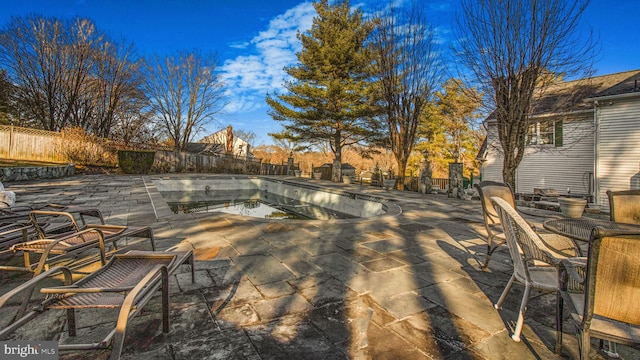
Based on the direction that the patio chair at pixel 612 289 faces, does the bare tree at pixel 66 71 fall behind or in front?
in front

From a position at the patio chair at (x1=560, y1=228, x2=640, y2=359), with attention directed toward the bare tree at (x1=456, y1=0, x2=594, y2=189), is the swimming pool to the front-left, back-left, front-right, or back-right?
front-left

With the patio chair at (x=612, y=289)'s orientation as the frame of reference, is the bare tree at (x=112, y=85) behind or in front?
in front

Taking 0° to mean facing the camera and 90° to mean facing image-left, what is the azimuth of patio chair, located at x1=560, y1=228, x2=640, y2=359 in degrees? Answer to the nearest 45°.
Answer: approximately 135°

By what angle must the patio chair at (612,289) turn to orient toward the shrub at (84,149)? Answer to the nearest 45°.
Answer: approximately 45° to its left

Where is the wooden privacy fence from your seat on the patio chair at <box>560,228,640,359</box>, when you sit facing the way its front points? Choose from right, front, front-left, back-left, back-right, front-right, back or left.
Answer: front-left

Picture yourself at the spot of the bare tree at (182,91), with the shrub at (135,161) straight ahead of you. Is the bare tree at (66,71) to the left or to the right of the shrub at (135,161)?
right

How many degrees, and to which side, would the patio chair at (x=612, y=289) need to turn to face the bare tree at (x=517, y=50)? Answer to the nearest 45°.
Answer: approximately 45° to its right

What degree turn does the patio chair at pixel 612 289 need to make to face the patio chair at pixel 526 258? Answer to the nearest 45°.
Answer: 0° — it already faces it

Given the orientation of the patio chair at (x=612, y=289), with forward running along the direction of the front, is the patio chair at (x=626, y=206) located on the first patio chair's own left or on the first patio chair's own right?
on the first patio chair's own right

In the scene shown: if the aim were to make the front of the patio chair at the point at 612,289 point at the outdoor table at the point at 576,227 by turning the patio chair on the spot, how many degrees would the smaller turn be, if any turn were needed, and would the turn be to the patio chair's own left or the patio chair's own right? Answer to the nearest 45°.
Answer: approximately 45° to the patio chair's own right

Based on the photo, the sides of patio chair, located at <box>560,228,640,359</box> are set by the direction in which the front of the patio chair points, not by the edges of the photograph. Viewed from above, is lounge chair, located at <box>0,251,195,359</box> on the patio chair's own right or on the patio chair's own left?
on the patio chair's own left

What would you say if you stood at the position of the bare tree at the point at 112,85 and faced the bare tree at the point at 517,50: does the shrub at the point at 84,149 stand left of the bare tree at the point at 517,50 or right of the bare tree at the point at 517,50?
right
